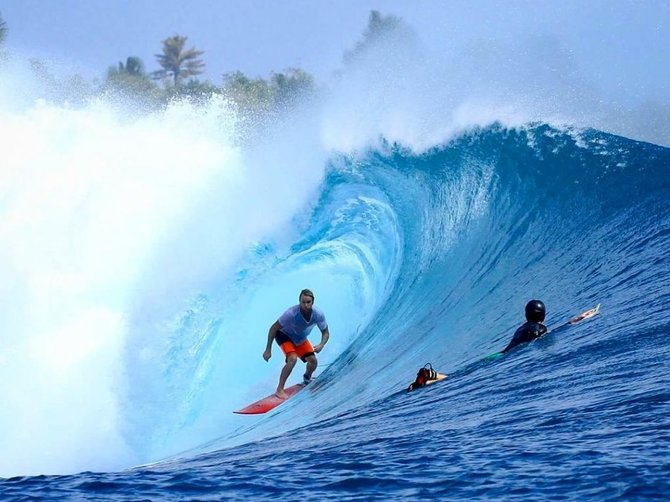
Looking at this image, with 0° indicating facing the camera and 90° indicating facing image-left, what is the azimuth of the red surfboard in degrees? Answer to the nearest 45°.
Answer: approximately 45°
